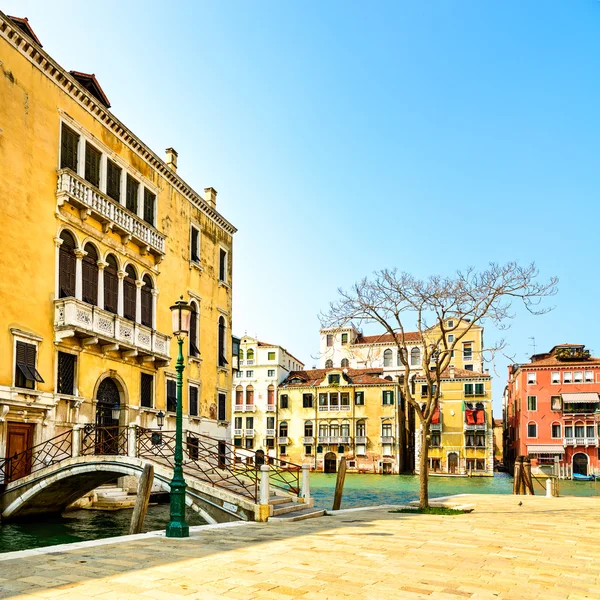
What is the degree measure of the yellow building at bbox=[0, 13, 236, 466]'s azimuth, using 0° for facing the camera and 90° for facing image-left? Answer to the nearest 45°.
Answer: approximately 315°

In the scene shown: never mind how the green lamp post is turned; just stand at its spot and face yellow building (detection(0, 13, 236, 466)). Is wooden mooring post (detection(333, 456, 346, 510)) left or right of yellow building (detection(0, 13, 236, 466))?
right

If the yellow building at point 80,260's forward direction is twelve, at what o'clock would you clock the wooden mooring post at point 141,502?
The wooden mooring post is roughly at 1 o'clock from the yellow building.

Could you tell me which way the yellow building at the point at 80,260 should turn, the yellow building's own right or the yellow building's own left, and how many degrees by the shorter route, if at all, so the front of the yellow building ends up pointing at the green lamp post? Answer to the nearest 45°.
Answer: approximately 45° to the yellow building's own right
